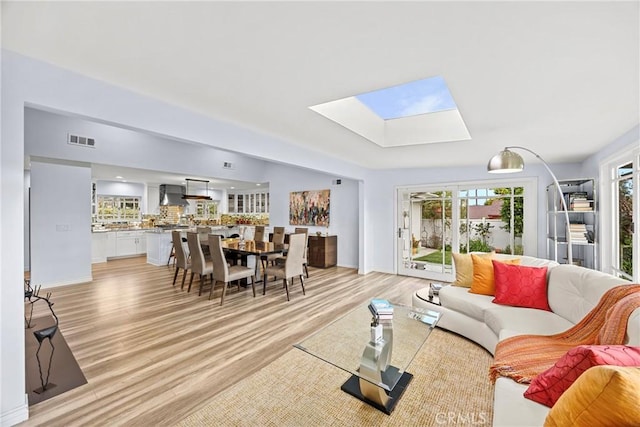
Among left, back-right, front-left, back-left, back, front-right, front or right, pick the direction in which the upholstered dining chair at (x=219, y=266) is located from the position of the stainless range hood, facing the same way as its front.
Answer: front

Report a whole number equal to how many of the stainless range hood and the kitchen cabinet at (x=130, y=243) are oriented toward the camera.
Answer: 2

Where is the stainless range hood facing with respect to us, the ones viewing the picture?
facing the viewer

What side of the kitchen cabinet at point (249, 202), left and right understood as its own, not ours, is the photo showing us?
front

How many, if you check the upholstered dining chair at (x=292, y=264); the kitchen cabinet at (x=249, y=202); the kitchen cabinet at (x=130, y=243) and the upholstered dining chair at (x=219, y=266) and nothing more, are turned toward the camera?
2

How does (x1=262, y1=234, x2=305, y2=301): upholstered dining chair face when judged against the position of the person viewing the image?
facing away from the viewer and to the left of the viewer

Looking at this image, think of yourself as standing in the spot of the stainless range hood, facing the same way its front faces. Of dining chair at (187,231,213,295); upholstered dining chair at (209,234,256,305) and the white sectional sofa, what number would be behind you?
0

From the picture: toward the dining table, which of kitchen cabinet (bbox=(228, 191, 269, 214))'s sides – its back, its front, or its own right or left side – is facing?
front

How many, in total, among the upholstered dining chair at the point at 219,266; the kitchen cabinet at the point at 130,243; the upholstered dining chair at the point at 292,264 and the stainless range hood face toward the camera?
2

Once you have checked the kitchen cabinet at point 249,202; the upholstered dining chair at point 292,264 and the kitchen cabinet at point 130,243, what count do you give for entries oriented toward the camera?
2

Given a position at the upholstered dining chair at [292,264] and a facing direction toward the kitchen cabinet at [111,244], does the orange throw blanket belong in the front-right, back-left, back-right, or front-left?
back-left

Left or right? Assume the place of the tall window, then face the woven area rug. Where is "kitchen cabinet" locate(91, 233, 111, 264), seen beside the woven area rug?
right

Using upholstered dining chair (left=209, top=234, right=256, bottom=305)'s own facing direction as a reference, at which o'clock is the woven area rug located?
The woven area rug is roughly at 4 o'clock from the upholstered dining chair.

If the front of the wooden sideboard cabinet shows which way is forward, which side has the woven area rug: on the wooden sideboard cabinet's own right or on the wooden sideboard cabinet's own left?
on the wooden sideboard cabinet's own left

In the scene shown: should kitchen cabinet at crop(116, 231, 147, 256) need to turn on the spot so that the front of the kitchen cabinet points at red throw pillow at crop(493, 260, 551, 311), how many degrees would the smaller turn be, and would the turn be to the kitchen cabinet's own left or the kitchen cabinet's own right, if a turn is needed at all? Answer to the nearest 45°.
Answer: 0° — it already faces it

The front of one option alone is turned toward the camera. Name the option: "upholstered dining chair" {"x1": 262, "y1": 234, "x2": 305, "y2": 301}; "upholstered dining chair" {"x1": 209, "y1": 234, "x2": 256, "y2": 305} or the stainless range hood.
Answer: the stainless range hood

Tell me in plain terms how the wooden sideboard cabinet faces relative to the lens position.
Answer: facing the viewer and to the left of the viewer

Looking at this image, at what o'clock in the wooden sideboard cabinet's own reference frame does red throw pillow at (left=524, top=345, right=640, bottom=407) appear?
The red throw pillow is roughly at 10 o'clock from the wooden sideboard cabinet.
